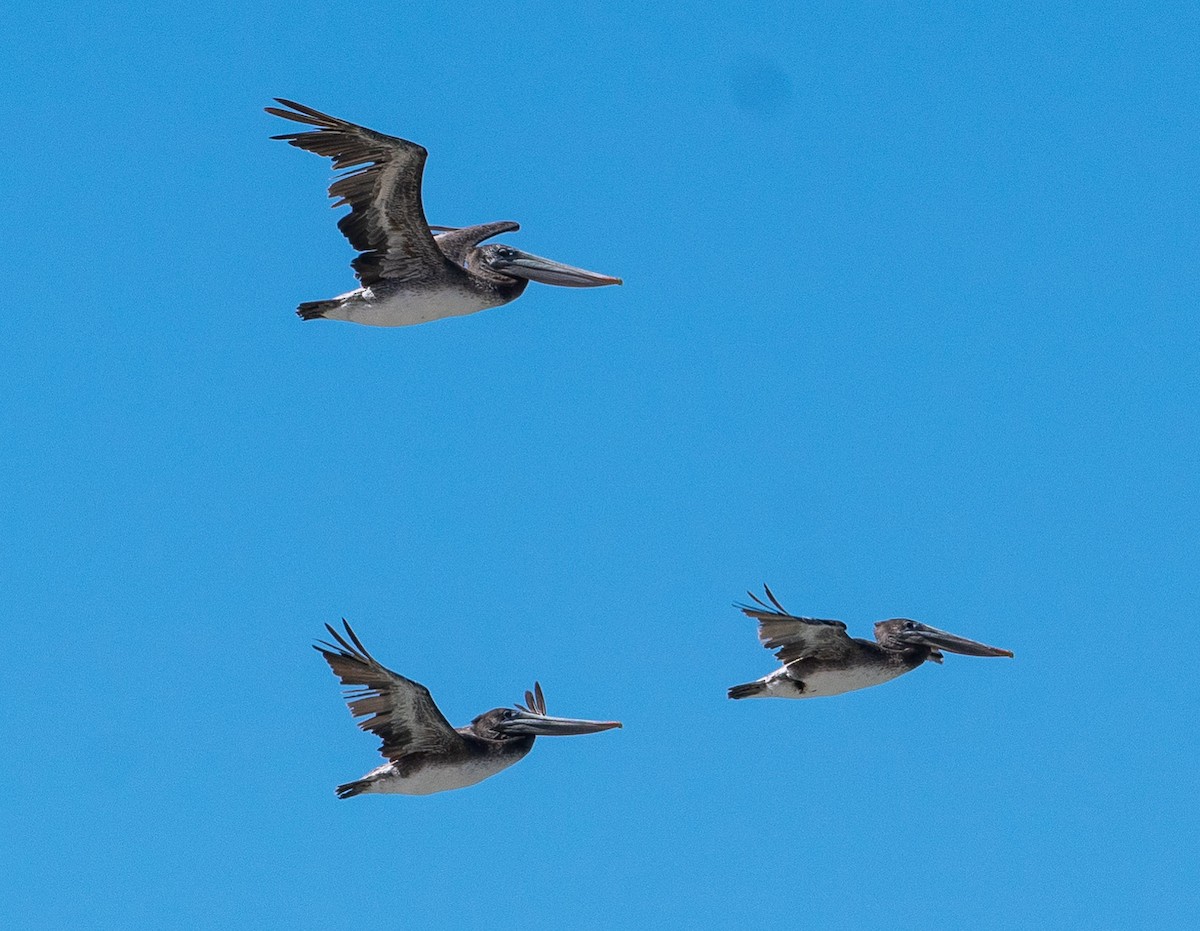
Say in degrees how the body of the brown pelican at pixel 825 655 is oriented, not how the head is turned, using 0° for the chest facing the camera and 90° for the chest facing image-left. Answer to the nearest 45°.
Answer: approximately 270°

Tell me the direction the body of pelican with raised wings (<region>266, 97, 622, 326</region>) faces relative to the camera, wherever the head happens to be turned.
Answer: to the viewer's right

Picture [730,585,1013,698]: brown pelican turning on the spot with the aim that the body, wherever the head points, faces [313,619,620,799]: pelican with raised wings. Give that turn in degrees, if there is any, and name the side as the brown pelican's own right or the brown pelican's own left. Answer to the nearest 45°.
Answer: approximately 135° to the brown pelican's own right

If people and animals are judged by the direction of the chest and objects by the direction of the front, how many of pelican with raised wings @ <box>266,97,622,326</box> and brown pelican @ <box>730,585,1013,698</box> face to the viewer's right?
2
